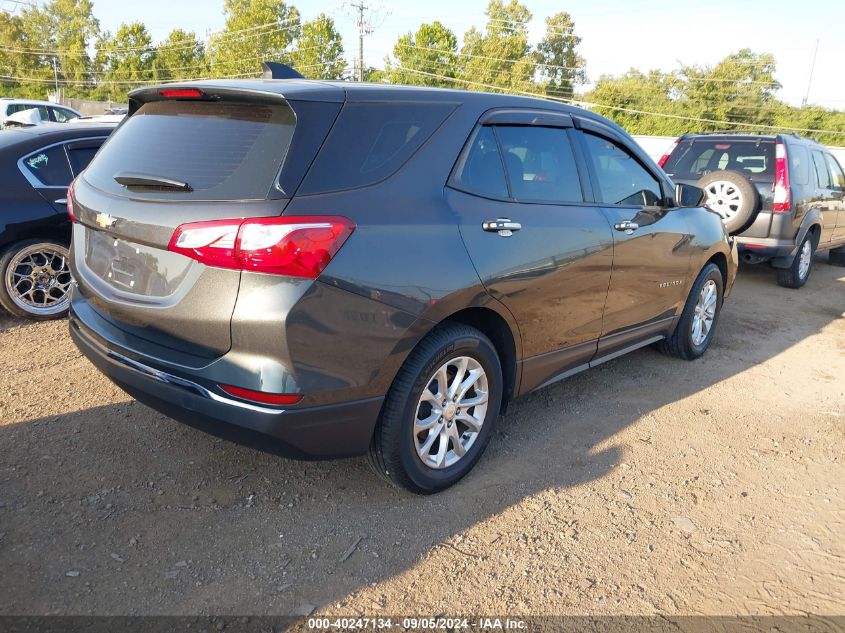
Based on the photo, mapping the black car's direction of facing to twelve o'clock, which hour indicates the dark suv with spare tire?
The dark suv with spare tire is roughly at 12 o'clock from the black car.

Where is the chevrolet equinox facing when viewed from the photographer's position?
facing away from the viewer and to the right of the viewer

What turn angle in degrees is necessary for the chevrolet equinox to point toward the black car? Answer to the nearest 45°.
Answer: approximately 90° to its left

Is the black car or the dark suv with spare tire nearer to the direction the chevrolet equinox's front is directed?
the dark suv with spare tire

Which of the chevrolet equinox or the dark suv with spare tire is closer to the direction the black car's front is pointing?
the dark suv with spare tire

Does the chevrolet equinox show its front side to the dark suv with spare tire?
yes

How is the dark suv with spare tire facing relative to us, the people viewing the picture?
facing away from the viewer and to the right of the viewer

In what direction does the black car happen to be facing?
to the viewer's right
